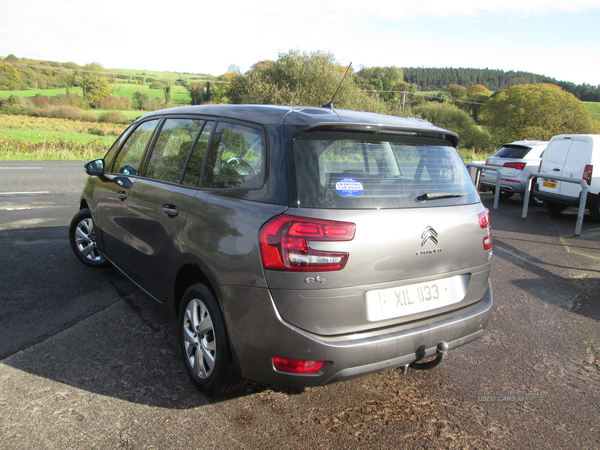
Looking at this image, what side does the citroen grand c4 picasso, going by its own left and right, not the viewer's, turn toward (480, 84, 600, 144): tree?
right

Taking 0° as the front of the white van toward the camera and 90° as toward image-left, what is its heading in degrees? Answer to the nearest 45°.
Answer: approximately 225°

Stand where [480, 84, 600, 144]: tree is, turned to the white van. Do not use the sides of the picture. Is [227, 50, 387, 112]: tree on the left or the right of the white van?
right

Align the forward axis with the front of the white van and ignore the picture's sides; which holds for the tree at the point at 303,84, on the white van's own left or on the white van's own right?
on the white van's own left

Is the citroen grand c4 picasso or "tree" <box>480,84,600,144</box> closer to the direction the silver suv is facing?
the tree

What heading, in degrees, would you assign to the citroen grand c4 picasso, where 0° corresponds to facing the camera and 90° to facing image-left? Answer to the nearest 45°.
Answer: approximately 135°

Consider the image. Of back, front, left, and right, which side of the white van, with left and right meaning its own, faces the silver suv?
left

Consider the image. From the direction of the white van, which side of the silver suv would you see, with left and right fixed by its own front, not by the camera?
right

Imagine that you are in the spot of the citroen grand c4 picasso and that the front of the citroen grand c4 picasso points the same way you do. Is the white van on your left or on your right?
on your right

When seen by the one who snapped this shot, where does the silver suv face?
facing away from the viewer and to the right of the viewer
